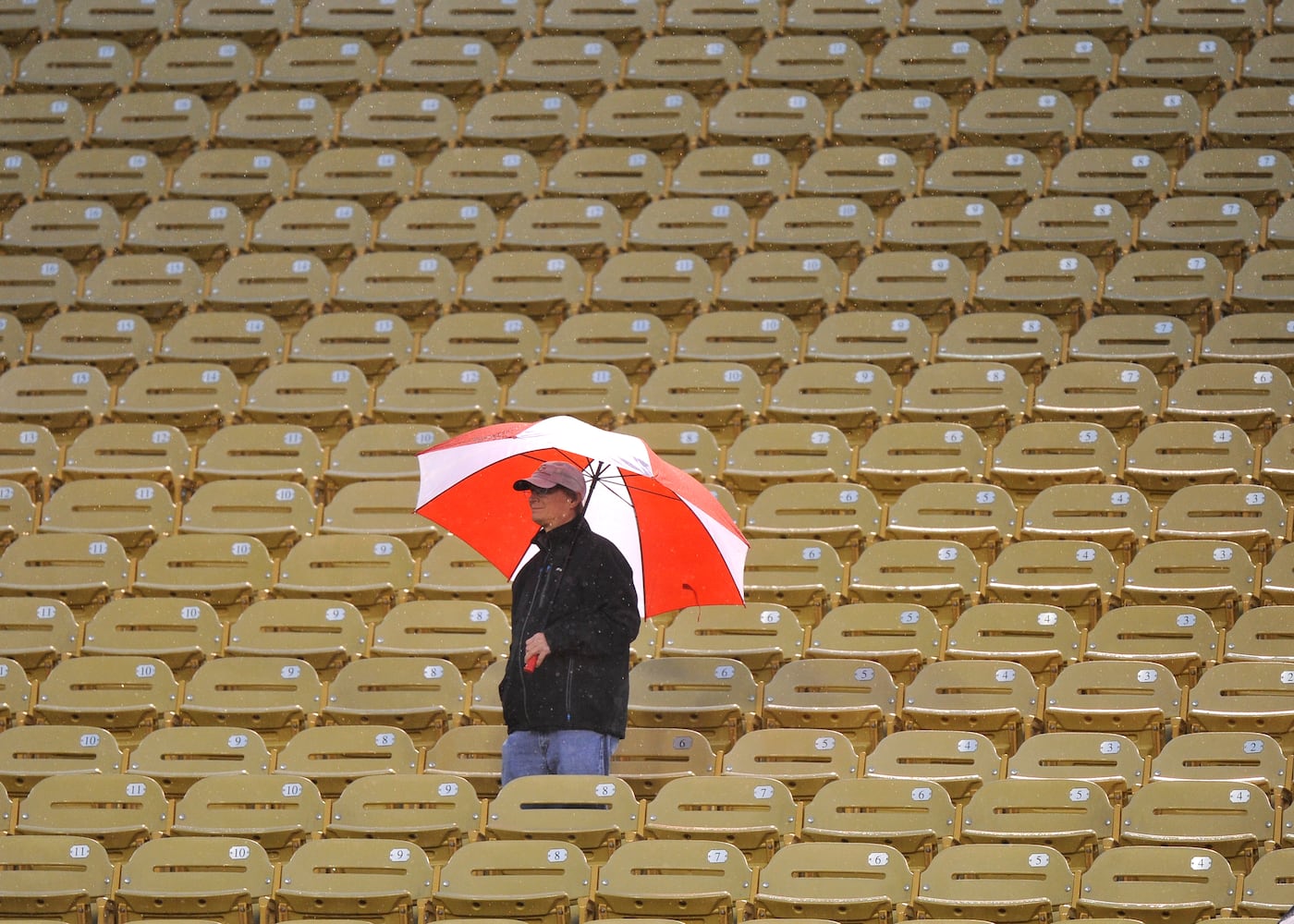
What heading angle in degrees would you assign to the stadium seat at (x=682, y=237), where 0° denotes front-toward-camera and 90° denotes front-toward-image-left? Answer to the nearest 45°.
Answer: approximately 0°

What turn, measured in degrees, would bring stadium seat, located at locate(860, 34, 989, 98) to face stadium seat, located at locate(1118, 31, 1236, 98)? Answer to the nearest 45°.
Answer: approximately 90° to its left

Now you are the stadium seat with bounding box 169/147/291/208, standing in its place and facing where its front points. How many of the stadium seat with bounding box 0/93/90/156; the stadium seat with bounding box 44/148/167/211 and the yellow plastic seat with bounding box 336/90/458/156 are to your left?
1

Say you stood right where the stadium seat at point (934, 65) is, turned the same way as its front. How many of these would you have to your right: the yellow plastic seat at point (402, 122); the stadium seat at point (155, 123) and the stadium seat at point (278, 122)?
3

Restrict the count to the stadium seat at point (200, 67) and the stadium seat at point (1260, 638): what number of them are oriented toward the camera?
2

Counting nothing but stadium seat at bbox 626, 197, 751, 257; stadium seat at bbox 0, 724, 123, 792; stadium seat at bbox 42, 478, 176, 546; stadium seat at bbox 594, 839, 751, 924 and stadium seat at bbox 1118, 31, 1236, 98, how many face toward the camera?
5

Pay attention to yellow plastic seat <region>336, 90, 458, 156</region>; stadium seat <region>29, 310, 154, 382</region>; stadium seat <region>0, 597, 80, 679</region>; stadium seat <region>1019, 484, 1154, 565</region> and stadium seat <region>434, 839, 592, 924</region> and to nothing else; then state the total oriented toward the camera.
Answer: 5

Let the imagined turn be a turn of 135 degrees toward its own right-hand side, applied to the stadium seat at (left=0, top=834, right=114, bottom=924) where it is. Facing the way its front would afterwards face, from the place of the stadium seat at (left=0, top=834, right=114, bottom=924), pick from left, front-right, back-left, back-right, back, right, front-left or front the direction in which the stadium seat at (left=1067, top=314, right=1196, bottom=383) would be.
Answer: back-right

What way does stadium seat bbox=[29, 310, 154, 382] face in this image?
toward the camera

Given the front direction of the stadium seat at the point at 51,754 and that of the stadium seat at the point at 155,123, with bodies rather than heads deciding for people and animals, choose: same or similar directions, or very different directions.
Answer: same or similar directions

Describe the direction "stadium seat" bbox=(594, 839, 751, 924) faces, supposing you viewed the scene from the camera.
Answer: facing the viewer

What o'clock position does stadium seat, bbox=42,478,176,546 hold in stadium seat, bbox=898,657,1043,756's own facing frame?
stadium seat, bbox=42,478,176,546 is roughly at 3 o'clock from stadium seat, bbox=898,657,1043,756.

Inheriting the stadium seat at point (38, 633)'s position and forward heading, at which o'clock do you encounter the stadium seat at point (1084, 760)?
the stadium seat at point (1084, 760) is roughly at 10 o'clock from the stadium seat at point (38, 633).

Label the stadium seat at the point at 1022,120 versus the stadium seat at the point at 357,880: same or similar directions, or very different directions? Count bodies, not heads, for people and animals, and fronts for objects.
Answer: same or similar directions

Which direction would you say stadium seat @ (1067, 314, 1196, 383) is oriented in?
toward the camera

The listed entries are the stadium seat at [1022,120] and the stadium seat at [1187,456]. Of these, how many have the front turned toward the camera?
2
